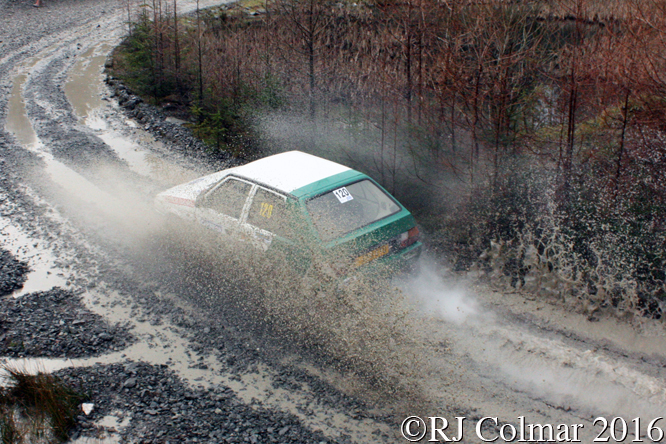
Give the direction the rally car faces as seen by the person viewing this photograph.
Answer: facing away from the viewer and to the left of the viewer
